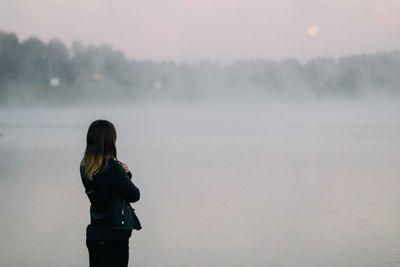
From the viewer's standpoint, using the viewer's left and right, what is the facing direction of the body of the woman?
facing away from the viewer and to the right of the viewer
